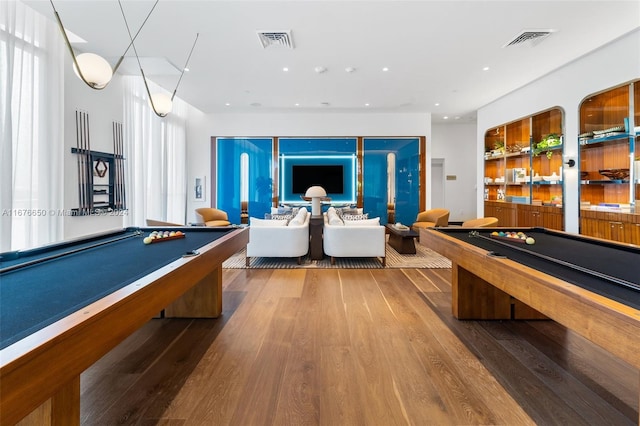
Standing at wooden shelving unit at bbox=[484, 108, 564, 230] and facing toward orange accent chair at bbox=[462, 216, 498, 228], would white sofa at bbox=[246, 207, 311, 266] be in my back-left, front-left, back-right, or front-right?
front-right

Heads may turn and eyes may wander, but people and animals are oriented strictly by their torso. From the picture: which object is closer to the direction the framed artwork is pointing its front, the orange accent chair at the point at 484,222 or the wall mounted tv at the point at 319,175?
the orange accent chair

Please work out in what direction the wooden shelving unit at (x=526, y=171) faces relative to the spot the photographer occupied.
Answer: facing the viewer and to the left of the viewer

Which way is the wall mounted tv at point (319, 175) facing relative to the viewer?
toward the camera

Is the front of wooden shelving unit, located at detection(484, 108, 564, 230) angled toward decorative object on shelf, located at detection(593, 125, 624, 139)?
no

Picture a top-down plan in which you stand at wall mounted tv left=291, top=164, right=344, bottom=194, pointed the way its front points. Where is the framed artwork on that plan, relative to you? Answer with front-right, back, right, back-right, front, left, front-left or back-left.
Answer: right

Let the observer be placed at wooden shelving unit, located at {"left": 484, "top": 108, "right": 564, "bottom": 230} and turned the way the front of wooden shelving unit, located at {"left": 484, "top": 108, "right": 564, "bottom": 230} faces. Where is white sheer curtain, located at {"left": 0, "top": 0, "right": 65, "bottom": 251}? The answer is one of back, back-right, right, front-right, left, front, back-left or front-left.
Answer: front
